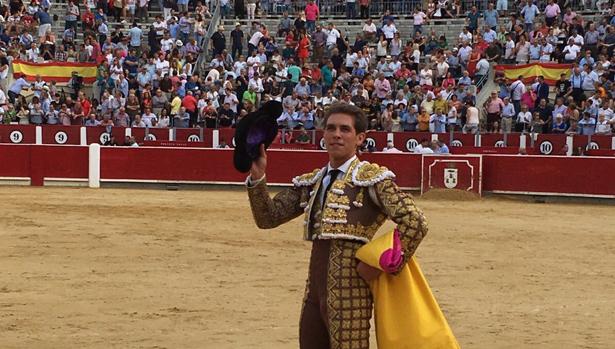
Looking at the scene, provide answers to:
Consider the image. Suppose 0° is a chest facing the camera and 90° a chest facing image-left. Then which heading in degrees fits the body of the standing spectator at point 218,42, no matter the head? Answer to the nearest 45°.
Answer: approximately 315°

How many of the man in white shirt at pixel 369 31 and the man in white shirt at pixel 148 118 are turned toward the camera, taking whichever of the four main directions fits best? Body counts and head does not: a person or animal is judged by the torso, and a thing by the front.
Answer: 2

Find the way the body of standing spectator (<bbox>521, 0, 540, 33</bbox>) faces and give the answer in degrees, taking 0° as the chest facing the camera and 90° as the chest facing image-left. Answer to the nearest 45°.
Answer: approximately 0°

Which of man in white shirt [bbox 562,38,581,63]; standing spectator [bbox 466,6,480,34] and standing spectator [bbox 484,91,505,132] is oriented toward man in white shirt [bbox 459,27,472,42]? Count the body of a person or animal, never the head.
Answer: standing spectator [bbox 466,6,480,34]

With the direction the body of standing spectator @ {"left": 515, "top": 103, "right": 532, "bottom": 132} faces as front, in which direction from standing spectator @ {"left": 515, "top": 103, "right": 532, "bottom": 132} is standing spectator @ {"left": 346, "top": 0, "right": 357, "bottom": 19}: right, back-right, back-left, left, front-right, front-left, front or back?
back-right

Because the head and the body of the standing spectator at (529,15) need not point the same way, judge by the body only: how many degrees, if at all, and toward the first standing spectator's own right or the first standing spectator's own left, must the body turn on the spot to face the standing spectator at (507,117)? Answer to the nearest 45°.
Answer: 0° — they already face them

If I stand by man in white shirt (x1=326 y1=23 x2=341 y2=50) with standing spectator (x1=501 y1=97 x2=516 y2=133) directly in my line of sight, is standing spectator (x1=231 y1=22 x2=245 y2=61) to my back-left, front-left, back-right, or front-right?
back-right
